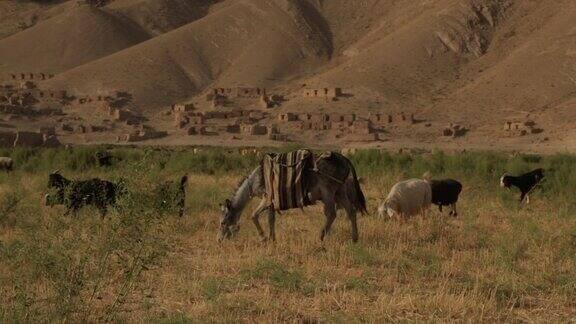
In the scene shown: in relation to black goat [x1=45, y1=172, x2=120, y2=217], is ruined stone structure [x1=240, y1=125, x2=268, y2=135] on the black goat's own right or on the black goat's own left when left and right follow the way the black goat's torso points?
on the black goat's own right

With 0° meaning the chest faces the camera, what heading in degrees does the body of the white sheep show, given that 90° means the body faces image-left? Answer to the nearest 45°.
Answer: approximately 90°

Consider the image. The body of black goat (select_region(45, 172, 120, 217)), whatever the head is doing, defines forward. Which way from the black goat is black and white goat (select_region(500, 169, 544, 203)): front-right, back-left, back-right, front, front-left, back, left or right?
back

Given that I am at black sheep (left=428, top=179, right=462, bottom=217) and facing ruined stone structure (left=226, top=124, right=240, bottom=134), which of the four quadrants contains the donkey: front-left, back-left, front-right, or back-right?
back-left

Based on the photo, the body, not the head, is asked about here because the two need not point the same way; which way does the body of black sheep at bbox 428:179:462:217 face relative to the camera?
to the viewer's left

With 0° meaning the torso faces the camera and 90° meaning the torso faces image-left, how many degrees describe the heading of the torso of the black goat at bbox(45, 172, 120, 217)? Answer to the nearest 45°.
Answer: approximately 90°

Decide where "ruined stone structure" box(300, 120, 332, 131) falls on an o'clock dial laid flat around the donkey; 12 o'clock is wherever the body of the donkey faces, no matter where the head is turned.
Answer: The ruined stone structure is roughly at 3 o'clock from the donkey.

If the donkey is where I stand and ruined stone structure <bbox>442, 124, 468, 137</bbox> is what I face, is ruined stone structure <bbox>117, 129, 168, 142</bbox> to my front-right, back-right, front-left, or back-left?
front-left

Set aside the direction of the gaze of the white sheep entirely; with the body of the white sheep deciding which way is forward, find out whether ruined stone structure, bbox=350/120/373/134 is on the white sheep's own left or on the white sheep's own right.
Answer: on the white sheep's own right

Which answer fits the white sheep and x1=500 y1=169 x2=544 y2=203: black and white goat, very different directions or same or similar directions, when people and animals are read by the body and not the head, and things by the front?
same or similar directions

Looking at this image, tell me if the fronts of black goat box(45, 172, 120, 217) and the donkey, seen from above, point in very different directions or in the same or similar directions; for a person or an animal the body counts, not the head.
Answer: same or similar directions

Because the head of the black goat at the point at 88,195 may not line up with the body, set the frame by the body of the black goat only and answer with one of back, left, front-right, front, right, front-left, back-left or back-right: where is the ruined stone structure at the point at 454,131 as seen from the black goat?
back-right

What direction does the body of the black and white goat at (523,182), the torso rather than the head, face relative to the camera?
to the viewer's left

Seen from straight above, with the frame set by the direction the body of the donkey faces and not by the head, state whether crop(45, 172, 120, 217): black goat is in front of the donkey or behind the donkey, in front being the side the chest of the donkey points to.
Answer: in front

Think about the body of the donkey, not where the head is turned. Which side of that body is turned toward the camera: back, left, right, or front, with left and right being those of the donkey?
left

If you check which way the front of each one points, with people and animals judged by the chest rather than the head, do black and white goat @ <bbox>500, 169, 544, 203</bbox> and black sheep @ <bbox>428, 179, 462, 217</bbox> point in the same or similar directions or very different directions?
same or similar directions
